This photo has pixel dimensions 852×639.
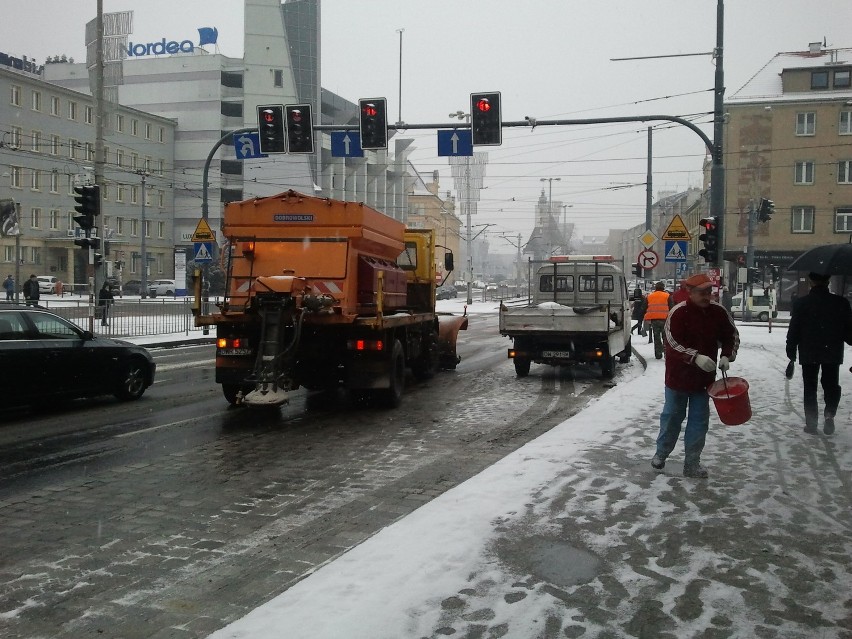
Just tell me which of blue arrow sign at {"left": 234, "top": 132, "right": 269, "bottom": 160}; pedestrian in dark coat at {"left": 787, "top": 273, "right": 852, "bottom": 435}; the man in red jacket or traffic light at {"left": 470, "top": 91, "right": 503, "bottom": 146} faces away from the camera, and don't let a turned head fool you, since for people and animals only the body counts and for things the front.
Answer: the pedestrian in dark coat

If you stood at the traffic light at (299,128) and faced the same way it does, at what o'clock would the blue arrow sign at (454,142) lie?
The blue arrow sign is roughly at 9 o'clock from the traffic light.

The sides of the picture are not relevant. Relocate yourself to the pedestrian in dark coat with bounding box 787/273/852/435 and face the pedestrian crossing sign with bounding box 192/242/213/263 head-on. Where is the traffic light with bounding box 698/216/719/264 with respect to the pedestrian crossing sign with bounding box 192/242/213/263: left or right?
right

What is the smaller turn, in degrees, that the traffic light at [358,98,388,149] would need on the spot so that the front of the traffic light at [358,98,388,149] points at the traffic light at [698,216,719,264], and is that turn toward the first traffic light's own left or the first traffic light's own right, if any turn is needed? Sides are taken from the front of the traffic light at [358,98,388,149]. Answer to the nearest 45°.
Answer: approximately 90° to the first traffic light's own left

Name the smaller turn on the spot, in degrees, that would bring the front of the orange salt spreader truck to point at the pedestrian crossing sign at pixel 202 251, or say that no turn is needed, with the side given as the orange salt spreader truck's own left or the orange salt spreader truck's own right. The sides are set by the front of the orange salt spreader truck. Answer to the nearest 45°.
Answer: approximately 45° to the orange salt spreader truck's own left

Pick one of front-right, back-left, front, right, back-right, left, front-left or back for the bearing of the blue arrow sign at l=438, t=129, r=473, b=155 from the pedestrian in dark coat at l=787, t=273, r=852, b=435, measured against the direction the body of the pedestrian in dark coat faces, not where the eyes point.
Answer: front-left

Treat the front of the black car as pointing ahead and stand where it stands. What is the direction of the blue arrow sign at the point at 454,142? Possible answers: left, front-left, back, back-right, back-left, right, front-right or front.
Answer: front

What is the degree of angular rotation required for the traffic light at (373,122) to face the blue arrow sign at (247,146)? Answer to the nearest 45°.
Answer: approximately 135° to its right

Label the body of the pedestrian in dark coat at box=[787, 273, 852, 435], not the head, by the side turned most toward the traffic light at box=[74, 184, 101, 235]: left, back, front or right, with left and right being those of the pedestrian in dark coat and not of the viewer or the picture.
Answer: left

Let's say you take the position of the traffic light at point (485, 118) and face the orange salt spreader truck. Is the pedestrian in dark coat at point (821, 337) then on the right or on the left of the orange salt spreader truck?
left

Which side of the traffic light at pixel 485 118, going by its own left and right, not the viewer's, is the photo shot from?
front

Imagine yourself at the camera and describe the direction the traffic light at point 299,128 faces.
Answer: facing the viewer
